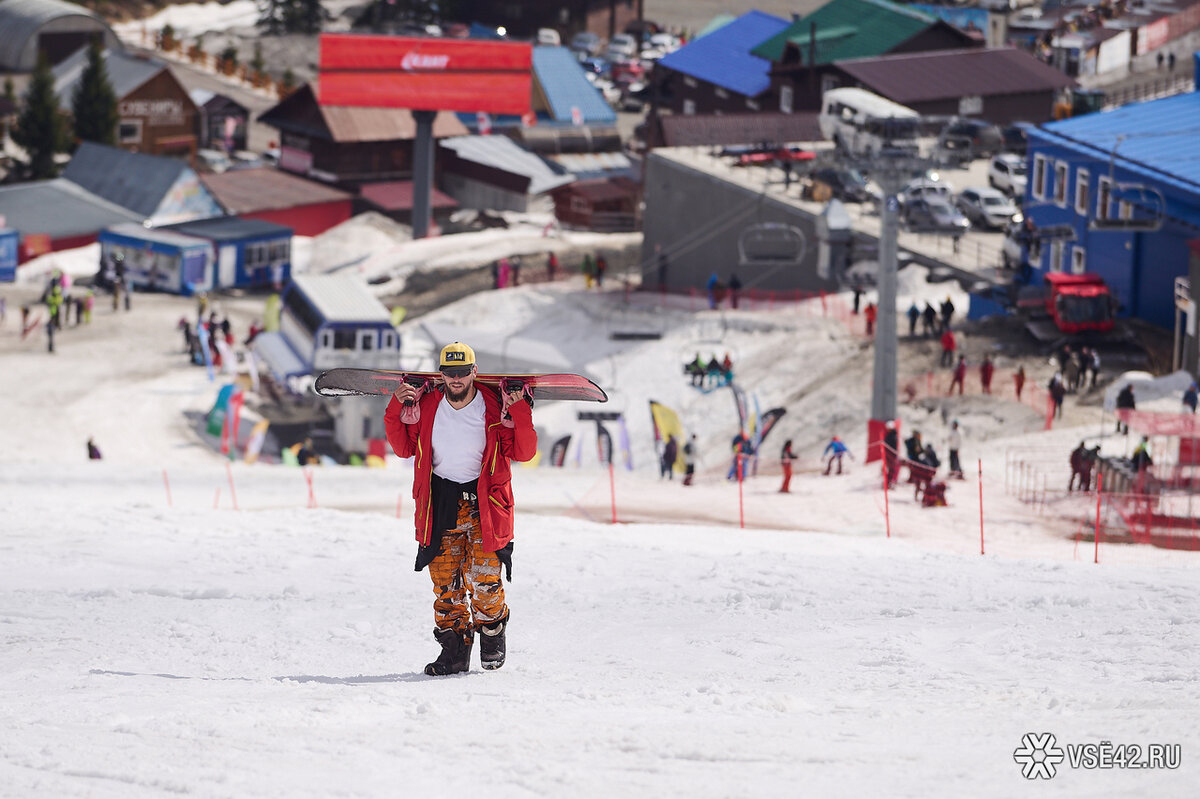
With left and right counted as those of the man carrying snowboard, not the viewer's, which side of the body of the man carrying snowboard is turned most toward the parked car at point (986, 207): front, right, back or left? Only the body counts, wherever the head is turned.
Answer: back

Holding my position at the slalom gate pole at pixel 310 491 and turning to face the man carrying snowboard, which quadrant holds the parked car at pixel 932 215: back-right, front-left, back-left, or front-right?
back-left

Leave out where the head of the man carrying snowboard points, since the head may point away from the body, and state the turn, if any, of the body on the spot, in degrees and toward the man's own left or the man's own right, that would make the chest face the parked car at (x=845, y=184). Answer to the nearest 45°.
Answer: approximately 180°

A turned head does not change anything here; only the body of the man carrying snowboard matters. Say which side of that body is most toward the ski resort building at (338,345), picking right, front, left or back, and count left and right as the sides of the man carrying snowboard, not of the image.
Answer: back

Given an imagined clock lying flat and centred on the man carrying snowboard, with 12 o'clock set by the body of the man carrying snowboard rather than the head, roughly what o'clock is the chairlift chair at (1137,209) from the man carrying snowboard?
The chairlift chair is roughly at 7 o'clock from the man carrying snowboard.

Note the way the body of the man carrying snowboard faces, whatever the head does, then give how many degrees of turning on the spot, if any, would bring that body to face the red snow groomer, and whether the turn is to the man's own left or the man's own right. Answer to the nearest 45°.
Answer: approximately 135° to the man's own left

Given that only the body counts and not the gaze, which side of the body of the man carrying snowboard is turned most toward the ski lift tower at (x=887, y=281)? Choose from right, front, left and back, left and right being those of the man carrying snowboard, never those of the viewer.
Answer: back

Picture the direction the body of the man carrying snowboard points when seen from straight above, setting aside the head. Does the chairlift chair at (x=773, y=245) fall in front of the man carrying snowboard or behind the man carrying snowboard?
behind

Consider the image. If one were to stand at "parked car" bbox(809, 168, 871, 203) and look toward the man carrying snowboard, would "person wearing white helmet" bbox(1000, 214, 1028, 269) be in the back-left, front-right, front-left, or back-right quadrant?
front-left

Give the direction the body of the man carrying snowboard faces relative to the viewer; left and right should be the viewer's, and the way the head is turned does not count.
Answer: facing the viewer
